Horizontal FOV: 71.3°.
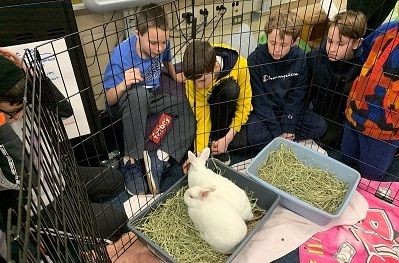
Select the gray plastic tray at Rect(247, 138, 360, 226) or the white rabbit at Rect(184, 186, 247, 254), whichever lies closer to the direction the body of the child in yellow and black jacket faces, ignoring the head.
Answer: the white rabbit

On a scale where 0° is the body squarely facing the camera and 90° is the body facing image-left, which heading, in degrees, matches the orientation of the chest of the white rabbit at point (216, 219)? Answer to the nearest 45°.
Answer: approximately 135°

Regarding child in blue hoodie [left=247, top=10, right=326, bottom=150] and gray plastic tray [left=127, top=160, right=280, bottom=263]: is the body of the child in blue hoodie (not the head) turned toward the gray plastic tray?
yes

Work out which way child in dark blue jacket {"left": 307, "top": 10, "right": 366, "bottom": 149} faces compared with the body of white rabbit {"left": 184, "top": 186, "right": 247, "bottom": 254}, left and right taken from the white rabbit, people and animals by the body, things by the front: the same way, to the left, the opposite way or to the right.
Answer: to the left

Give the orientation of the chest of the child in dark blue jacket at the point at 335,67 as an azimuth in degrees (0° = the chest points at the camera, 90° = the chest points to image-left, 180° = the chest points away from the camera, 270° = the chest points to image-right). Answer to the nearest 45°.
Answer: approximately 45°

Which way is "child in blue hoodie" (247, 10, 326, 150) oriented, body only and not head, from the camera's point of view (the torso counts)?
toward the camera

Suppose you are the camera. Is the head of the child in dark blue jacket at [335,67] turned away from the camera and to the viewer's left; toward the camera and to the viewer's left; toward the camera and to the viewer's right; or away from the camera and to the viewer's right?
toward the camera and to the viewer's left

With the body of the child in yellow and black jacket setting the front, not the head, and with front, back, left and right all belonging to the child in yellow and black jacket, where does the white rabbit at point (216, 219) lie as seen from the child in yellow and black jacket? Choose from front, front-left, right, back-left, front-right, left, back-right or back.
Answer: front-left

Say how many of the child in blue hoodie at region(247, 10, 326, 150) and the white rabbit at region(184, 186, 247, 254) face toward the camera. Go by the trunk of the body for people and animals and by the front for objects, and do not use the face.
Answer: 1

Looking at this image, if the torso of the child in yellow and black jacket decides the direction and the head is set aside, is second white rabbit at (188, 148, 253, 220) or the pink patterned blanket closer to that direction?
the second white rabbit
